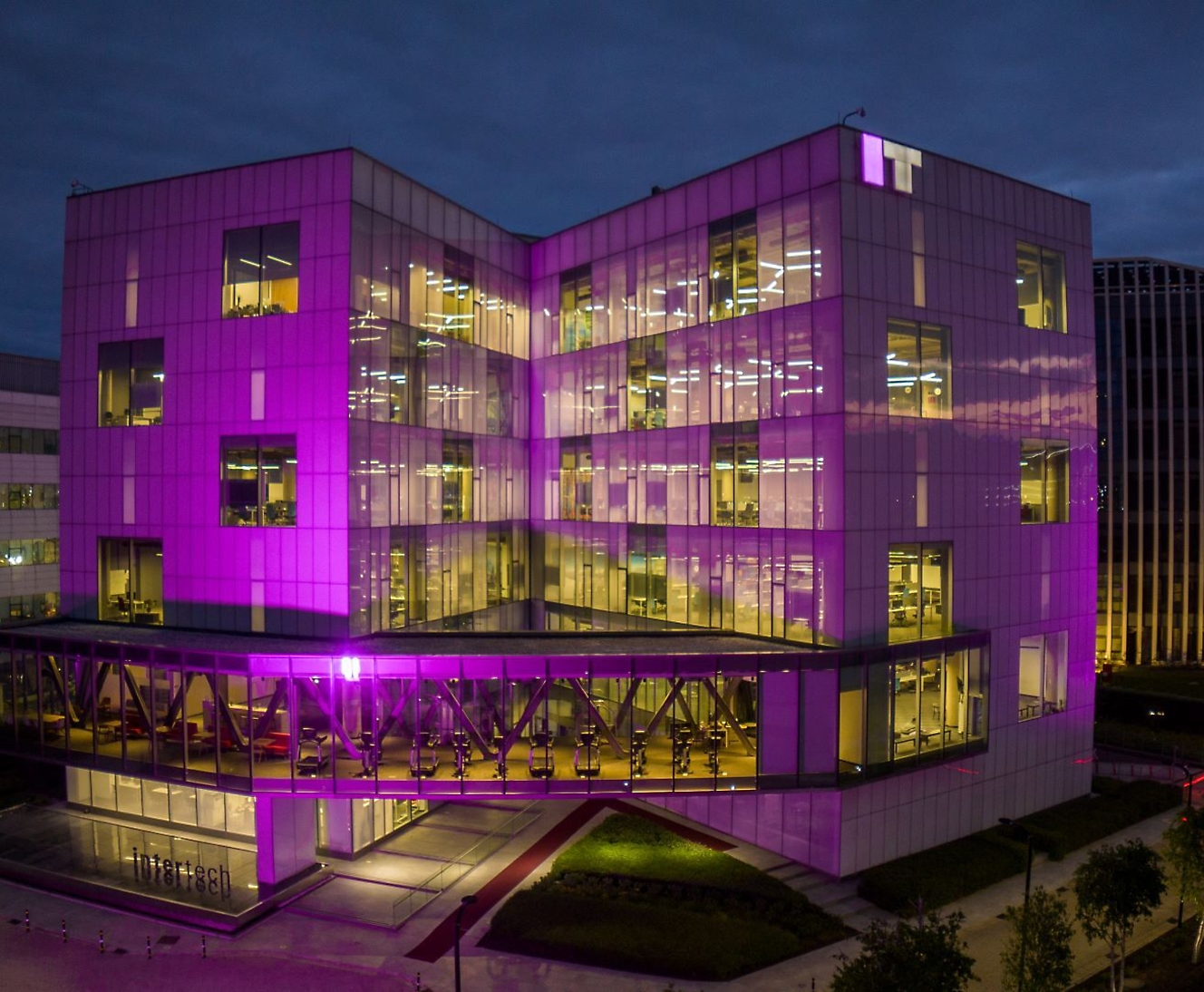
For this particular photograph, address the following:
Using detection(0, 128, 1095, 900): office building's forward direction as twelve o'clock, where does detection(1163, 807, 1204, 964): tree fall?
The tree is roughly at 10 o'clock from the office building.

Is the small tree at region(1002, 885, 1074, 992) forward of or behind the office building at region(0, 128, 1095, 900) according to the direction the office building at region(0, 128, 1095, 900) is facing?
forward

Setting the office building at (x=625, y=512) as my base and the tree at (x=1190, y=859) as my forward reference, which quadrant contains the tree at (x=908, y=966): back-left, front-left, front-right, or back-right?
front-right

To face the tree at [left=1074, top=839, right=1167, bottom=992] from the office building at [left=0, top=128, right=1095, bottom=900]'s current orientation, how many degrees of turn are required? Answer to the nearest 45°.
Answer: approximately 45° to its left

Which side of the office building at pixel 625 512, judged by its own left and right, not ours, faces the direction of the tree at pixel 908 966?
front

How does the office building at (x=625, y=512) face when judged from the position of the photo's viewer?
facing the viewer
